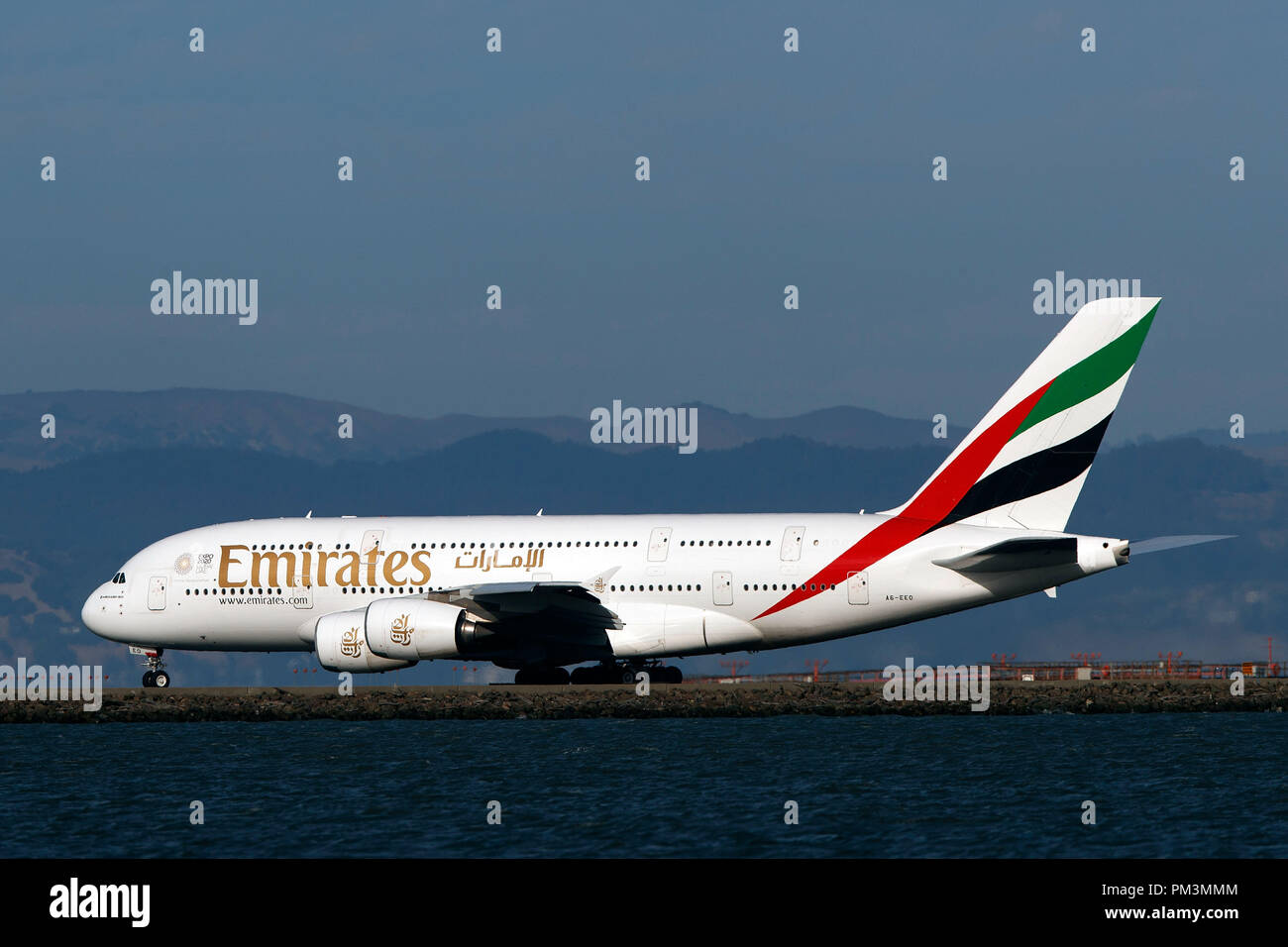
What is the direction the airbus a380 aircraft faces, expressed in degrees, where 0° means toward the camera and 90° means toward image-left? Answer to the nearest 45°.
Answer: approximately 90°
